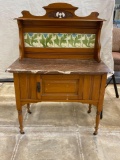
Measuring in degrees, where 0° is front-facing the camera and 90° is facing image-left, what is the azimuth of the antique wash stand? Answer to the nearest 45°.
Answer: approximately 0°
